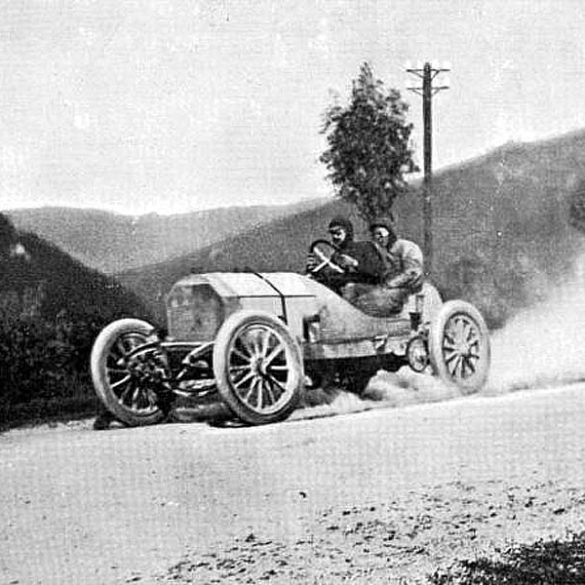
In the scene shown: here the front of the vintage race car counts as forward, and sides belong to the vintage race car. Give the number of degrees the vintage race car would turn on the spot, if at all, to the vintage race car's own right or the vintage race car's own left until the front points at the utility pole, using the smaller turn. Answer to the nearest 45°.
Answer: approximately 180°

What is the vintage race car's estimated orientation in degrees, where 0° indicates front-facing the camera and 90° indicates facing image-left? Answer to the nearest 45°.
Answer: approximately 45°

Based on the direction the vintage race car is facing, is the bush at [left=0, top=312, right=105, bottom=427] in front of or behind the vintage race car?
in front

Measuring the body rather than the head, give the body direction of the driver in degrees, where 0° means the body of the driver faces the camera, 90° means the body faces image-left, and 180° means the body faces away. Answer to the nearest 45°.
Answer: approximately 45°

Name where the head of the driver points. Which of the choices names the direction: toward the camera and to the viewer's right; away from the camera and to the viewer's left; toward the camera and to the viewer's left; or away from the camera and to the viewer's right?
toward the camera and to the viewer's left
